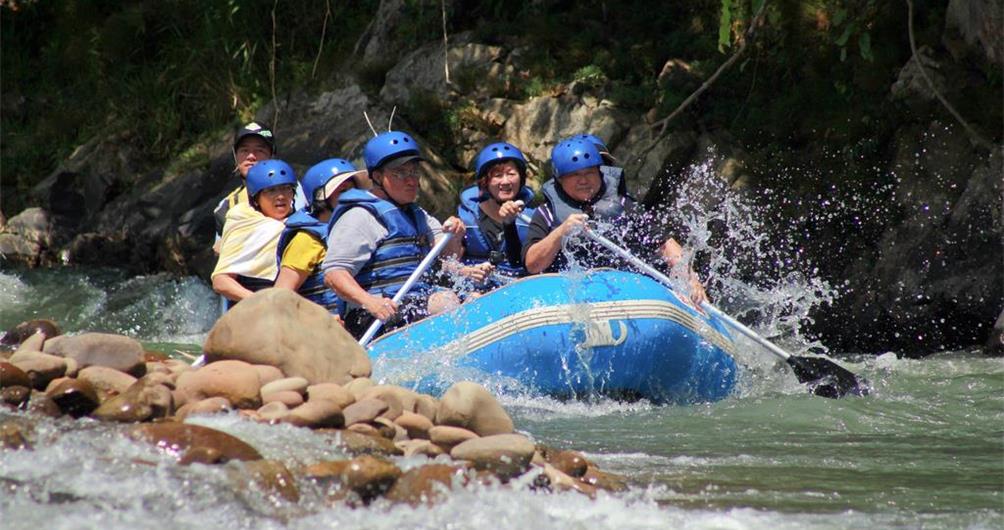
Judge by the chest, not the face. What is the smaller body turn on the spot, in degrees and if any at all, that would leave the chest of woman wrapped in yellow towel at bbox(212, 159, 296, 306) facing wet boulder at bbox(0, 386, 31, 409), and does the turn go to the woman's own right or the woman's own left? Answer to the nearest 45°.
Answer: approximately 45° to the woman's own right

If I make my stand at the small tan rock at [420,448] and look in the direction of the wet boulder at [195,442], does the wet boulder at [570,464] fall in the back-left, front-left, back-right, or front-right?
back-left

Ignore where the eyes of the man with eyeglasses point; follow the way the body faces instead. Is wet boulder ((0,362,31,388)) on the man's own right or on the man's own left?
on the man's own right
